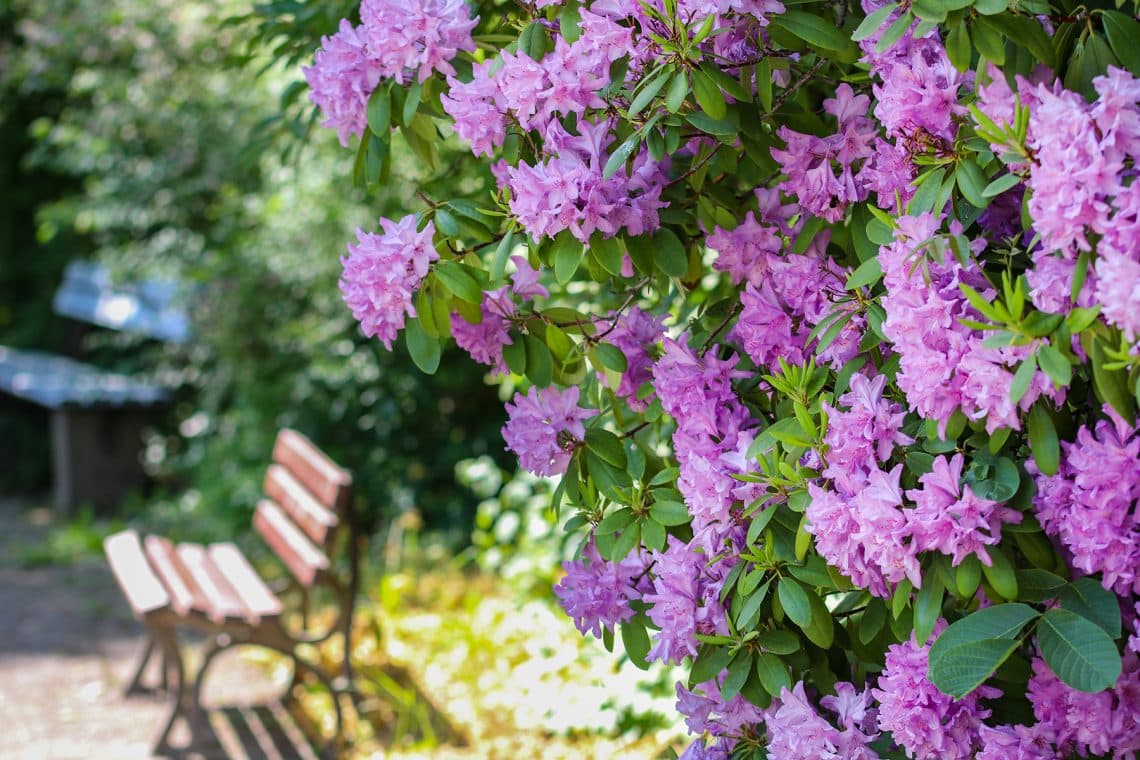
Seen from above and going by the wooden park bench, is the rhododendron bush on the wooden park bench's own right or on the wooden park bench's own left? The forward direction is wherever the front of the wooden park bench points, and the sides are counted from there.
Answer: on the wooden park bench's own left

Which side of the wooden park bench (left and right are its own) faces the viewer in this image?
left
